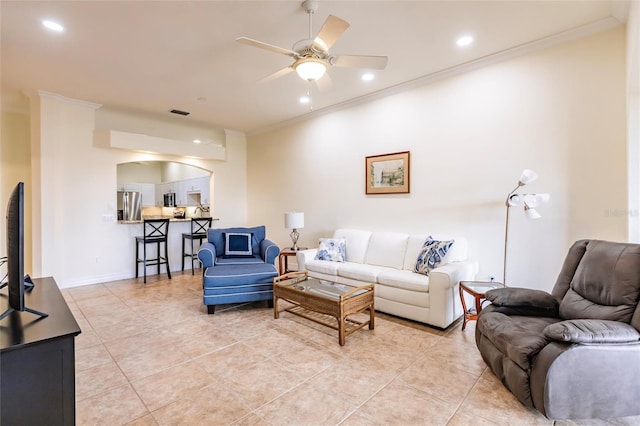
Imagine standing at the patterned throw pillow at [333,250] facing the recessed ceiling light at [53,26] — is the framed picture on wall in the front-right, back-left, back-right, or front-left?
back-left

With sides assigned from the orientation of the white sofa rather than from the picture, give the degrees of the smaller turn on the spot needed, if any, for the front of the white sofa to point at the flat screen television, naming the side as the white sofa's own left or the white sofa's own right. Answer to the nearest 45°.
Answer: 0° — it already faces it

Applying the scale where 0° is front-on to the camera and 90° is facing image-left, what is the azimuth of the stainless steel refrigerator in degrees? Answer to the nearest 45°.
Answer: approximately 0°

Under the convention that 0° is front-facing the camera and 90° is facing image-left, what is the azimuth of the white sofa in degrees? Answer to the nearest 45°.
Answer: approximately 45°

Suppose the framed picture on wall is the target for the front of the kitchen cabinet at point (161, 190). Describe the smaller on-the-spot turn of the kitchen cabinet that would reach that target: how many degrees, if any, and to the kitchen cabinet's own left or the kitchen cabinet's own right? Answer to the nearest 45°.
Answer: approximately 45° to the kitchen cabinet's own left

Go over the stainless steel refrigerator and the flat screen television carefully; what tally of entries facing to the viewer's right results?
1

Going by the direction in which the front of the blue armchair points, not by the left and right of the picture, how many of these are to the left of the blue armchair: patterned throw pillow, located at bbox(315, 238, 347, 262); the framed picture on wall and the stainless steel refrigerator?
2

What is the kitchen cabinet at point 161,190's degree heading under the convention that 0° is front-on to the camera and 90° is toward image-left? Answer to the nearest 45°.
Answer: approximately 0°

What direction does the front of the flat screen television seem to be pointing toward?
to the viewer's right

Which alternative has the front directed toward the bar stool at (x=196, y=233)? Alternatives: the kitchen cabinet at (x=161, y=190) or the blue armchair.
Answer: the kitchen cabinet

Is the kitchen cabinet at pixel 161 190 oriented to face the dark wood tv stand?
yes

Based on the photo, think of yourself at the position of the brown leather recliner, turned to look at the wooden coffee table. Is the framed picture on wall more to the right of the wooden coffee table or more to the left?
right

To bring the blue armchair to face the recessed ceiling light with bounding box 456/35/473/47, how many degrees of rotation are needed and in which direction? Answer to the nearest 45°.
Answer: approximately 45° to its left

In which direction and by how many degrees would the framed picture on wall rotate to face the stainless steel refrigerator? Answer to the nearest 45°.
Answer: approximately 45° to its right
